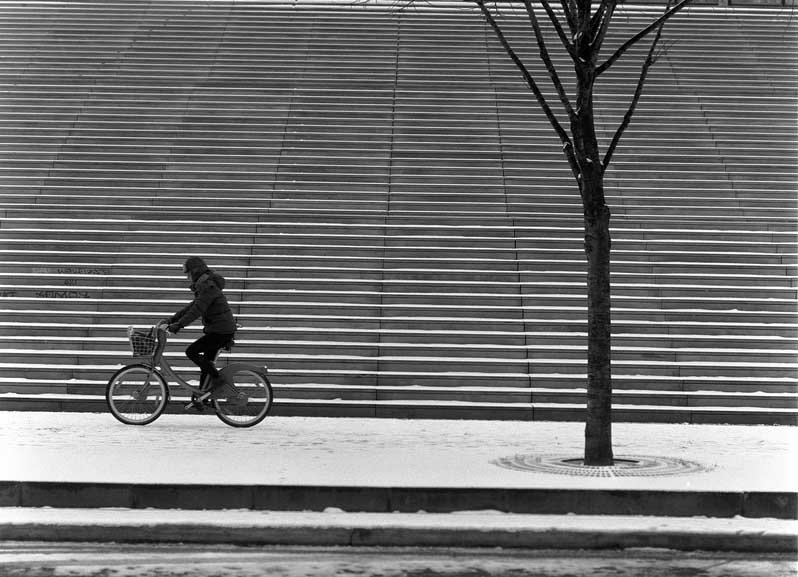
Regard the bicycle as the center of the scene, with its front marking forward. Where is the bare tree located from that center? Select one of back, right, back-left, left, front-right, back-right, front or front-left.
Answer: back-left

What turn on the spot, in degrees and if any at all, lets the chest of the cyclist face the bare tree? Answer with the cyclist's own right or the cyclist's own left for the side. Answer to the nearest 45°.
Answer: approximately 135° to the cyclist's own left

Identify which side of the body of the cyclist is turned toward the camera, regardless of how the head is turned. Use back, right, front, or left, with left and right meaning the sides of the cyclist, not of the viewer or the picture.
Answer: left

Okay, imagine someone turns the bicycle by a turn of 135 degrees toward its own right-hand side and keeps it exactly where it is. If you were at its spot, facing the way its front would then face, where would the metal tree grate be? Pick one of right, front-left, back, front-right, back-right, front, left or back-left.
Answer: right

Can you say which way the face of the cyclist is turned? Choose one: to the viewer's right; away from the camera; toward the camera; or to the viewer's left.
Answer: to the viewer's left

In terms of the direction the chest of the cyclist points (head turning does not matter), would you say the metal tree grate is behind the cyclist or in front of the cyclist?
behind

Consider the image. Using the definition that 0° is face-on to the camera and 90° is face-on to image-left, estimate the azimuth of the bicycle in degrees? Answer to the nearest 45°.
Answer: approximately 90°
